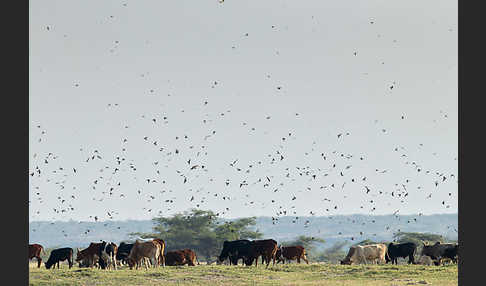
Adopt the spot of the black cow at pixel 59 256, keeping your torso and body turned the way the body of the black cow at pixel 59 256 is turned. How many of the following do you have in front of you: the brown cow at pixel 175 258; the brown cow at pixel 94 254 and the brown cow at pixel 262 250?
0

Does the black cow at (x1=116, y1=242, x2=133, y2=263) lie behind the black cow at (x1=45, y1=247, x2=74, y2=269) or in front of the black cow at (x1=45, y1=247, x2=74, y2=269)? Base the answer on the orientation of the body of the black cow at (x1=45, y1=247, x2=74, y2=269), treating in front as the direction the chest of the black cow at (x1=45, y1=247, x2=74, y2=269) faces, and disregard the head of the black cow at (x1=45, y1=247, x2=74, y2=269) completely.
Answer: behind

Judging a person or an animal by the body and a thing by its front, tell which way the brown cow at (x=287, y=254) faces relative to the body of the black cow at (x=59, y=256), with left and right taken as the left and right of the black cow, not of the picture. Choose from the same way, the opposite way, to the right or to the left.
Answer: the same way

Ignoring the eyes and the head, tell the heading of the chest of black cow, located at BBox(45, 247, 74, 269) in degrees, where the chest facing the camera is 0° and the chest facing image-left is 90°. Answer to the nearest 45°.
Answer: approximately 90°

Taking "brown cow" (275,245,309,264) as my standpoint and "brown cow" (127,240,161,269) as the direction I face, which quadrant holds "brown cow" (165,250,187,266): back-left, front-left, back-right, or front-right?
front-right

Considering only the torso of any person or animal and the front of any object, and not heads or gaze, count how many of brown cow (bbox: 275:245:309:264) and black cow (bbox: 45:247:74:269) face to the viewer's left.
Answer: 2

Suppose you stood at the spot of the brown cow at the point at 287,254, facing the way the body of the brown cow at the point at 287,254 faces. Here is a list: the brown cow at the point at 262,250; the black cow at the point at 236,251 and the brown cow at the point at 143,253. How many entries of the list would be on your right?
0

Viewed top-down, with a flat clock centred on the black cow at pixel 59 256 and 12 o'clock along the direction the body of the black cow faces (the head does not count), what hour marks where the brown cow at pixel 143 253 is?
The brown cow is roughly at 7 o'clock from the black cow.

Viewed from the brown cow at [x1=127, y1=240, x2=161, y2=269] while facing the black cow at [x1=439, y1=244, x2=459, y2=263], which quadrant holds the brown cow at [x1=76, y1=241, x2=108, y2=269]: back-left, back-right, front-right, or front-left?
back-left

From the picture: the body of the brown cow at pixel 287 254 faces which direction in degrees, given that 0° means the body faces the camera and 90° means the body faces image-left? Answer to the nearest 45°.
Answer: approximately 90°

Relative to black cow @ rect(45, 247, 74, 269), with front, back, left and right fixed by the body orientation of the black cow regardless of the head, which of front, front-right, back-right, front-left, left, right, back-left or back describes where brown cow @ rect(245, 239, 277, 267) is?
back

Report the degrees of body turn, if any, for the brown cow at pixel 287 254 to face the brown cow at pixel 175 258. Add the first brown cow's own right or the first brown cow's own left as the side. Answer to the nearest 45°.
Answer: approximately 45° to the first brown cow's own left

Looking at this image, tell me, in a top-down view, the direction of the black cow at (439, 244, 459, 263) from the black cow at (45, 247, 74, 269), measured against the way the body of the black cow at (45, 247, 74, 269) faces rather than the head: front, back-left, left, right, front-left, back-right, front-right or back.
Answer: back
